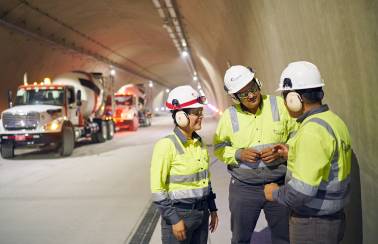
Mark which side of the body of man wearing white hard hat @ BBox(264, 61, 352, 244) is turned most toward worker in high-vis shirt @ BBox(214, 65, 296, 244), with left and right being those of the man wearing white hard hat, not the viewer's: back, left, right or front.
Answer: front

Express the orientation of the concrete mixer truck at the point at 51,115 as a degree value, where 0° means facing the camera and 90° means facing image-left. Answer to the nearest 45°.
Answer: approximately 45°

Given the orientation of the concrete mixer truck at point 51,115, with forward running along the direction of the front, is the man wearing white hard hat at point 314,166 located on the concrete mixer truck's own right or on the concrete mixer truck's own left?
on the concrete mixer truck's own left

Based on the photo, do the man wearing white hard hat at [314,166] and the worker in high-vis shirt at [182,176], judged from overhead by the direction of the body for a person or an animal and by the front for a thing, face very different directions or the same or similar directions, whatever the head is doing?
very different directions

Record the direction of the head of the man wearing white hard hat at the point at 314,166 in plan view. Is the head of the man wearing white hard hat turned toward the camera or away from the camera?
away from the camera

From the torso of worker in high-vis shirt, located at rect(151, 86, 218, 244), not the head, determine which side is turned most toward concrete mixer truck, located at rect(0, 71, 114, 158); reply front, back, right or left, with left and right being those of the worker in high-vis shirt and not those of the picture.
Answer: back

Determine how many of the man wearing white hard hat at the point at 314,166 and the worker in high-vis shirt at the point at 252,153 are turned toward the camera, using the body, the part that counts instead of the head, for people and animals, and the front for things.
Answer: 1

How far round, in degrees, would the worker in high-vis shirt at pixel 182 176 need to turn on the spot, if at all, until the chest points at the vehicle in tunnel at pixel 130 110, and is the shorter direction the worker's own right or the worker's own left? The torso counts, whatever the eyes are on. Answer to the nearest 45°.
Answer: approximately 135° to the worker's own left

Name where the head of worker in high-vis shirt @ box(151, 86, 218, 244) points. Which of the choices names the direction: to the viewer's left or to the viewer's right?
to the viewer's right

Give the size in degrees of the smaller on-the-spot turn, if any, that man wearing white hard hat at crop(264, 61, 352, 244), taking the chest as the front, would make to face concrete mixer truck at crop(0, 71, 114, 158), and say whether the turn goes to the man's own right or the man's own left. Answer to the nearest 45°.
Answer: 0° — they already face it

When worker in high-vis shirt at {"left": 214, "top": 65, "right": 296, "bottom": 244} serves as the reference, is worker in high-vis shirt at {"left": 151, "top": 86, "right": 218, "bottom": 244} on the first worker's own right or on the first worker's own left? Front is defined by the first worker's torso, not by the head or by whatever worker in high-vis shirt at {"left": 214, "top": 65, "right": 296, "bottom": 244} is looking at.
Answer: on the first worker's own right

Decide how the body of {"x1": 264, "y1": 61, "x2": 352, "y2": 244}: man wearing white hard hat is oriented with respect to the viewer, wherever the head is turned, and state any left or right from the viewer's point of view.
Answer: facing away from the viewer and to the left of the viewer

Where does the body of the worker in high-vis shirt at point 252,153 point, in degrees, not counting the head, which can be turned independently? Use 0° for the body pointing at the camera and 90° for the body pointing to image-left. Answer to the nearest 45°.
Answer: approximately 0°

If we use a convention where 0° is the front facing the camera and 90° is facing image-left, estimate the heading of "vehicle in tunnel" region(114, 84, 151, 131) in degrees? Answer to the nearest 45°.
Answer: approximately 45°
